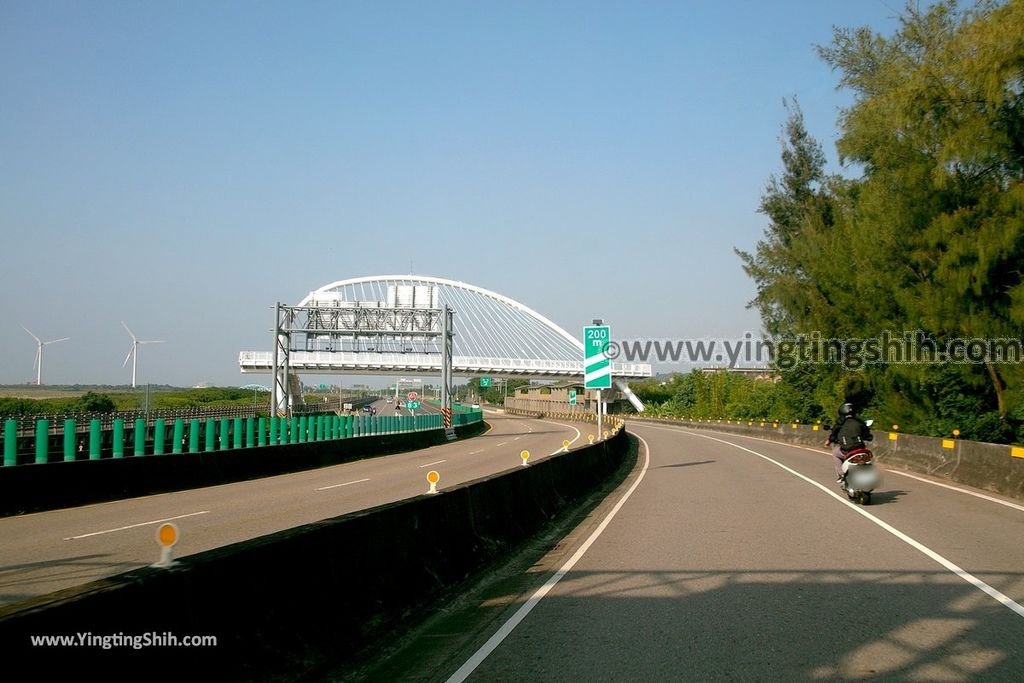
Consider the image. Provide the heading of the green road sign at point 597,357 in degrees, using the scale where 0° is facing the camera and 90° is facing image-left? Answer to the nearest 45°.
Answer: approximately 0°

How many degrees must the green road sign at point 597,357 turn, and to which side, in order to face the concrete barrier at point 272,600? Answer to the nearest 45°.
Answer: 0° — it already faces it

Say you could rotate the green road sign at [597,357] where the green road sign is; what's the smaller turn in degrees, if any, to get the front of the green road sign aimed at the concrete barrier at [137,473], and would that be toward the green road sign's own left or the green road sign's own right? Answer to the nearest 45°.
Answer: approximately 45° to the green road sign's own right

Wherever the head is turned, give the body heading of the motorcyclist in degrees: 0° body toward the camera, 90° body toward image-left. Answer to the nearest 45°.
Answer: approximately 135°

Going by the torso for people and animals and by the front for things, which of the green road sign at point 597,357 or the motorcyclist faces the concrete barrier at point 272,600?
the green road sign

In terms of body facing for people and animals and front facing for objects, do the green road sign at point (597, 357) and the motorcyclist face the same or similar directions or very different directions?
very different directions

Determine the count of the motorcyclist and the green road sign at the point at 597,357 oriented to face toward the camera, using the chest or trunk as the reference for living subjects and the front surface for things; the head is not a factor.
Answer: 1

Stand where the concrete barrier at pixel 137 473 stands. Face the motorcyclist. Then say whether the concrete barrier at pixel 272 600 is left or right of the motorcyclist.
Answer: right

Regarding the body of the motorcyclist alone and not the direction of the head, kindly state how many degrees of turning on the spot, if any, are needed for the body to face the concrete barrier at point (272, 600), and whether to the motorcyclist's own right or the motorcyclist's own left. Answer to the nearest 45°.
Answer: approximately 135° to the motorcyclist's own left

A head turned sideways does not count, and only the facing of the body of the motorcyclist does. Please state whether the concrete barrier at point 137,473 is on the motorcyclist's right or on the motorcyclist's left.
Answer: on the motorcyclist's left

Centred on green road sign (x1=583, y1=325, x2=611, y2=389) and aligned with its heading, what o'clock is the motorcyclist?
The motorcyclist is roughly at 11 o'clock from the green road sign.
